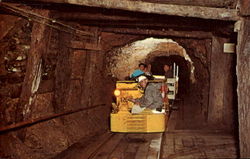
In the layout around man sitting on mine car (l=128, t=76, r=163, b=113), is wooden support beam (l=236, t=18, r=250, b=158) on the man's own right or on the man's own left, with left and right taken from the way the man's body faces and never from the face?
on the man's own left

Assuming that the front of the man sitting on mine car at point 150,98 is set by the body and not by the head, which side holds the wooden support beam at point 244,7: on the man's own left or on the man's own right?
on the man's own left
